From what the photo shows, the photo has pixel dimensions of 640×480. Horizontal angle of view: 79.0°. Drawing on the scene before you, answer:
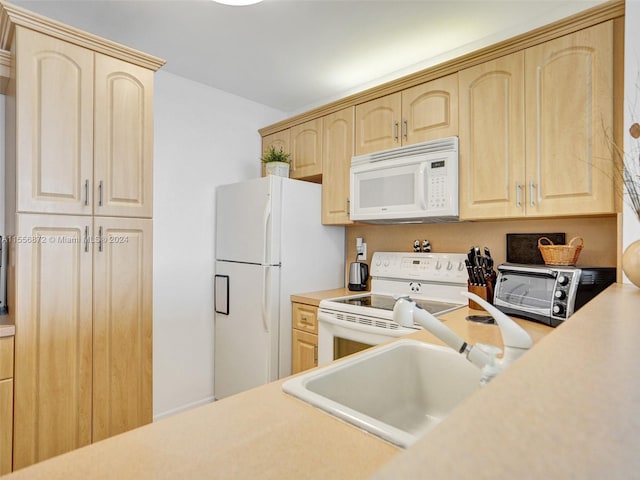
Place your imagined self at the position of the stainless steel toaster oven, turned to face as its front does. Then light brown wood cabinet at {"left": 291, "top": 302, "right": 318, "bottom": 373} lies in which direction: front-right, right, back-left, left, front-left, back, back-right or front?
front-right

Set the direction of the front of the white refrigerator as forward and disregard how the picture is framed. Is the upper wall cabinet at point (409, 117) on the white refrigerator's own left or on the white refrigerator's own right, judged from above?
on the white refrigerator's own left

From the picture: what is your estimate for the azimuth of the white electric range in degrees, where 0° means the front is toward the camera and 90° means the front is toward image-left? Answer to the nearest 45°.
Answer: approximately 45°

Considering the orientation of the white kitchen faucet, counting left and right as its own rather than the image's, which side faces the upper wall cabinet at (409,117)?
right

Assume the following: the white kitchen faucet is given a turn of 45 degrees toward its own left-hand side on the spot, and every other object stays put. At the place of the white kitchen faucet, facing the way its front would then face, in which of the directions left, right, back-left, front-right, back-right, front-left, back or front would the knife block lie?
back-right

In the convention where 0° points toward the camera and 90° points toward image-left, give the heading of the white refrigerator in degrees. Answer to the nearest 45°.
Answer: approximately 45°

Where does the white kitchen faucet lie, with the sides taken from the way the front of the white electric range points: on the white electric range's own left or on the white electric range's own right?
on the white electric range's own left

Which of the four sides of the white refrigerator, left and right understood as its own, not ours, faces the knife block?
left

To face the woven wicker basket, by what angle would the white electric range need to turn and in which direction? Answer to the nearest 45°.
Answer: approximately 90° to its left

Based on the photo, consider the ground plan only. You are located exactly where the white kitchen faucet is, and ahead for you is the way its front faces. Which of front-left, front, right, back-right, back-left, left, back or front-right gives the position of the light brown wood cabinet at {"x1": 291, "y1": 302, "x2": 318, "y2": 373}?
front-right

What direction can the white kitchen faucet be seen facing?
to the viewer's left
